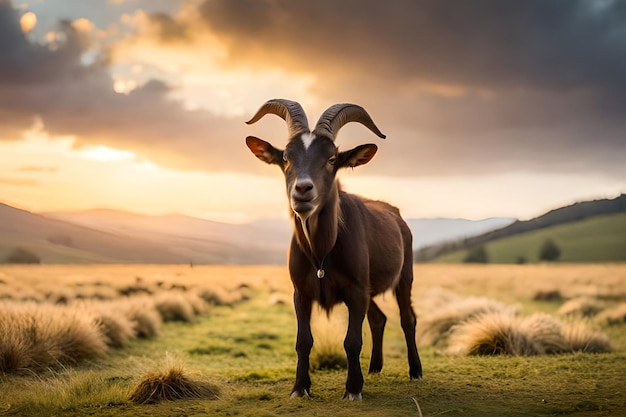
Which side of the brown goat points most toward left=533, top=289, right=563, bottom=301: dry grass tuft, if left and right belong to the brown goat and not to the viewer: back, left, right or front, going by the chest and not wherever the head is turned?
back

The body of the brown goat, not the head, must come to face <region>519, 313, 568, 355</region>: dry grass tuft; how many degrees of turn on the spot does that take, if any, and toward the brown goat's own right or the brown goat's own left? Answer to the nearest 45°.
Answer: approximately 180°

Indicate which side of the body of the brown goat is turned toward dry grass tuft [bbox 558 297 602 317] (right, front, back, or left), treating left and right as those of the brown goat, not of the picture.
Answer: back

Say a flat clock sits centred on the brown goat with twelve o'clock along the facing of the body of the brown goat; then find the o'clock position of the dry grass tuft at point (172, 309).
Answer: The dry grass tuft is roughly at 4 o'clock from the brown goat.

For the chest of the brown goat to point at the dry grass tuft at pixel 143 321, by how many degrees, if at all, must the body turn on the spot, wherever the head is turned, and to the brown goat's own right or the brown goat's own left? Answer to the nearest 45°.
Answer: approximately 90° to the brown goat's own right

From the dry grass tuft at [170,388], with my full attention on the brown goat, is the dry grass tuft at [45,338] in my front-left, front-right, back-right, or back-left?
back-left

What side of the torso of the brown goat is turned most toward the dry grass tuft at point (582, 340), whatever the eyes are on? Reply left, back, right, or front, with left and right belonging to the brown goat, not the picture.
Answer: back

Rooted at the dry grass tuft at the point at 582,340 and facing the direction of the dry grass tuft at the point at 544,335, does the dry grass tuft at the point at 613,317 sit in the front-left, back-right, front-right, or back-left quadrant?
back-right

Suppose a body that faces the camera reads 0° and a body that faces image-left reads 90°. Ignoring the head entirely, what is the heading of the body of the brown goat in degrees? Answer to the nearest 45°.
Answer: approximately 45°

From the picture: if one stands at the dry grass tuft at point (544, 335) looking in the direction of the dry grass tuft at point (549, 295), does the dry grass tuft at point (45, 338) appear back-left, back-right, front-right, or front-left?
back-left

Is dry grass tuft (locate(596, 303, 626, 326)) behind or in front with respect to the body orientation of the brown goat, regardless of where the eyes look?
behind
